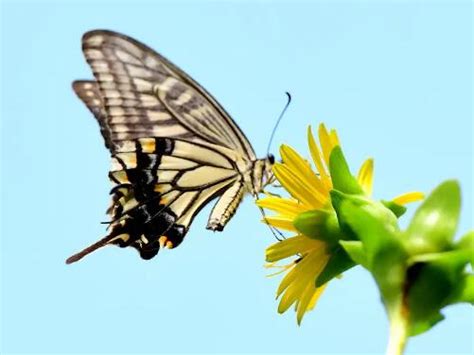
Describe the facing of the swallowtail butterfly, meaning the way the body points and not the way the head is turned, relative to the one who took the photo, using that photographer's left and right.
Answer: facing to the right of the viewer
